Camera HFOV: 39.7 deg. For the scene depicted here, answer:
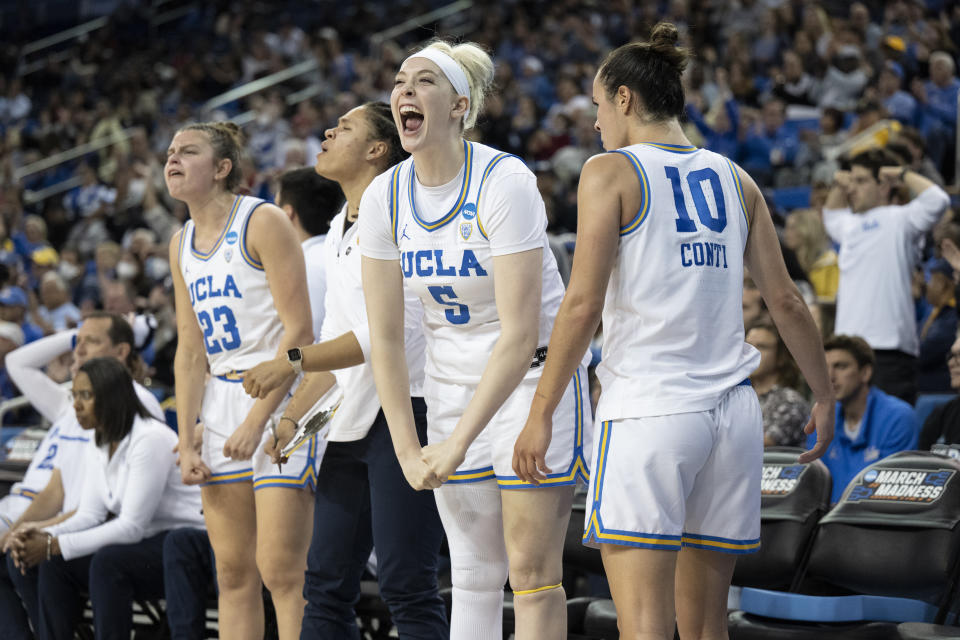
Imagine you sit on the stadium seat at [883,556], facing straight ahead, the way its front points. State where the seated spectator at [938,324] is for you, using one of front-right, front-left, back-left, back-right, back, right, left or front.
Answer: back-right

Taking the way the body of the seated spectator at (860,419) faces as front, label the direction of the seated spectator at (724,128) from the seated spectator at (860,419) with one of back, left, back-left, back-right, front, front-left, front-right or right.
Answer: back-right

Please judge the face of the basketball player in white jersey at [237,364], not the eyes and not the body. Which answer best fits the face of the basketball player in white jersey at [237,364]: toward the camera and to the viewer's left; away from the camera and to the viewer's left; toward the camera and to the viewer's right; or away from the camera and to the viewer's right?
toward the camera and to the viewer's left

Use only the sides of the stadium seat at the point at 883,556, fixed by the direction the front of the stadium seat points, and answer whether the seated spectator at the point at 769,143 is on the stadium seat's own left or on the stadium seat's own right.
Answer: on the stadium seat's own right

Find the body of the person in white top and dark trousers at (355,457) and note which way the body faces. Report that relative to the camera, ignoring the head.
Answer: to the viewer's left

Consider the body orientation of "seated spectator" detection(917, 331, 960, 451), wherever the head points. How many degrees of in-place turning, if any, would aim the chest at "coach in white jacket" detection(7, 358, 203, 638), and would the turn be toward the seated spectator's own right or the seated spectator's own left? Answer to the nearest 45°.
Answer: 0° — they already face them

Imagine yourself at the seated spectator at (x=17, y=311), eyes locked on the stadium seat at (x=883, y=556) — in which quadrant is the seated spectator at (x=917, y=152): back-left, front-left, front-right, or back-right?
front-left

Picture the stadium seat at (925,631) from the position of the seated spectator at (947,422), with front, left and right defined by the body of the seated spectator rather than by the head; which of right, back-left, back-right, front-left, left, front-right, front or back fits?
front-left

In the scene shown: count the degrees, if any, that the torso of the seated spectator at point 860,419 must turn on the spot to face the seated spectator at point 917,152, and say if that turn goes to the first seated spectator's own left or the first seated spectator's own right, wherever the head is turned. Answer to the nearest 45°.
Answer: approximately 135° to the first seated spectator's own right

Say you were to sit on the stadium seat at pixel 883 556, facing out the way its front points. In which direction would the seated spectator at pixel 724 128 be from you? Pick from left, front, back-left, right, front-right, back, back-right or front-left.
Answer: back-right

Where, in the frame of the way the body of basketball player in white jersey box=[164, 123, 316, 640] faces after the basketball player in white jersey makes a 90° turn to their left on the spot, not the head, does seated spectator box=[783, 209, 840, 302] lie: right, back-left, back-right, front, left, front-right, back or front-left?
left

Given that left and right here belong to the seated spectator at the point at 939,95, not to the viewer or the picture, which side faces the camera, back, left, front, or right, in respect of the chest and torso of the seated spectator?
front

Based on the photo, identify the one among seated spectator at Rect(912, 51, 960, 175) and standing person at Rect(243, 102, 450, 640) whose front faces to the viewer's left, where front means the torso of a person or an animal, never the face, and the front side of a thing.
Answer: the standing person

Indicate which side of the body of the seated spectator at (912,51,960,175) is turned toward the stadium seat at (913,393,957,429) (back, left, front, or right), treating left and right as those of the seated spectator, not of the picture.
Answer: front

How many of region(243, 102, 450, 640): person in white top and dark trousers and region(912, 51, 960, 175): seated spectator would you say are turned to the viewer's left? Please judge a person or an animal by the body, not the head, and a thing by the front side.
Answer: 1
